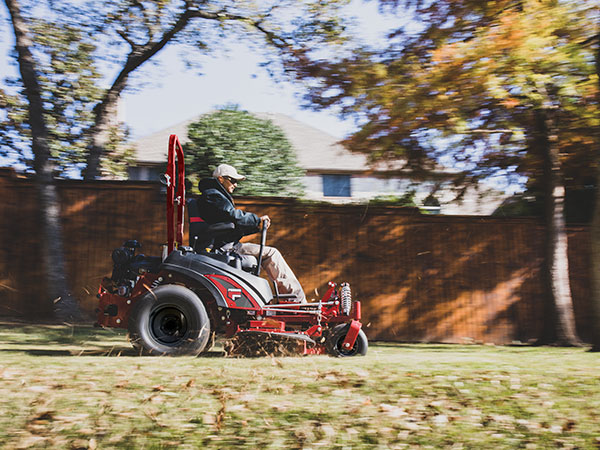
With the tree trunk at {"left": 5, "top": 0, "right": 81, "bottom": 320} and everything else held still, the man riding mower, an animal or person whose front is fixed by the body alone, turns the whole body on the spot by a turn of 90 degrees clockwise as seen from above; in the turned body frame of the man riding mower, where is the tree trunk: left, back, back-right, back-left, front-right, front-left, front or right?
back-right

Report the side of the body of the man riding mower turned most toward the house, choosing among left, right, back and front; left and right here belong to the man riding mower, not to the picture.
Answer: left

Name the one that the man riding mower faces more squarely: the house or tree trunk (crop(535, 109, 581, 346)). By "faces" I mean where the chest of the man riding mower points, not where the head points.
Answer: the tree trunk

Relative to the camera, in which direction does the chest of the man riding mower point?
to the viewer's right

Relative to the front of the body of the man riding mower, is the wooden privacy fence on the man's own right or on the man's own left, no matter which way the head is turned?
on the man's own left

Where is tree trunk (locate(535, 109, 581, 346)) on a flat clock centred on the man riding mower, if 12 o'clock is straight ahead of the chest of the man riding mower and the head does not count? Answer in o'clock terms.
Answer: The tree trunk is roughly at 11 o'clock from the man riding mower.
